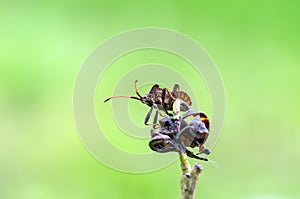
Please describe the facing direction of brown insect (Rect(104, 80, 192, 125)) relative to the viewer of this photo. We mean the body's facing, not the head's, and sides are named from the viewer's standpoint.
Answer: facing to the left of the viewer
